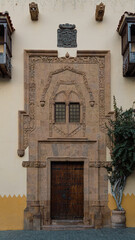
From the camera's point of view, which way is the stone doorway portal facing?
toward the camera

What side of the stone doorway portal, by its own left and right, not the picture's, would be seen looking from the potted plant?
left

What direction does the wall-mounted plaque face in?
toward the camera

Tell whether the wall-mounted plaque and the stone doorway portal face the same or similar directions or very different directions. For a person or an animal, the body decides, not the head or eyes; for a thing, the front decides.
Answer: same or similar directions

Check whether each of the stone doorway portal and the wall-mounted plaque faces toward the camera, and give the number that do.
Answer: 2
